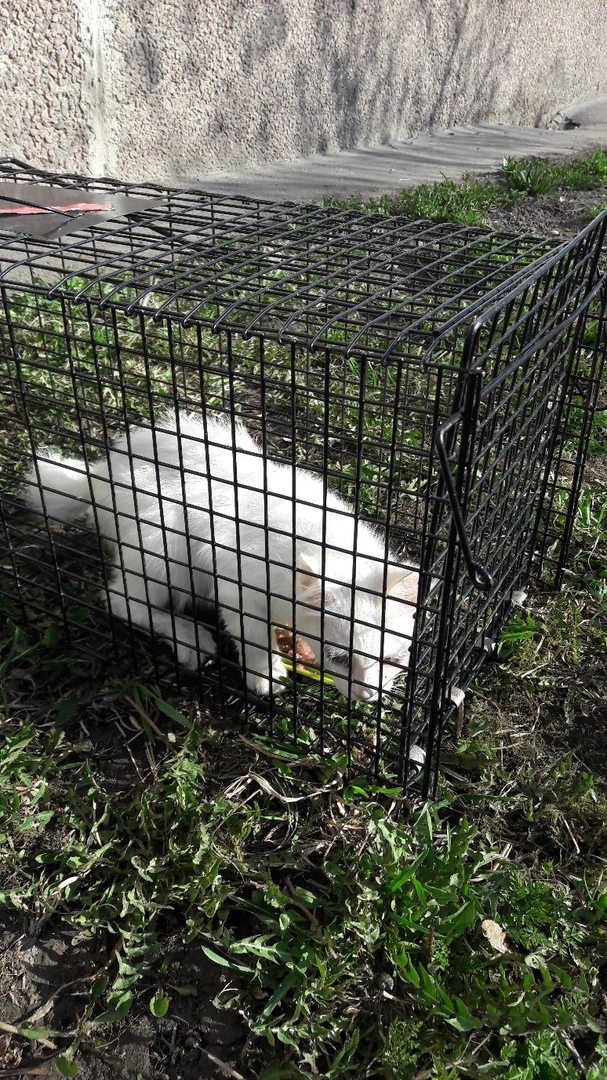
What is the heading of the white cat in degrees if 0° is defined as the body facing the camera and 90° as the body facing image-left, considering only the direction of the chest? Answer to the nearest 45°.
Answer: approximately 315°
